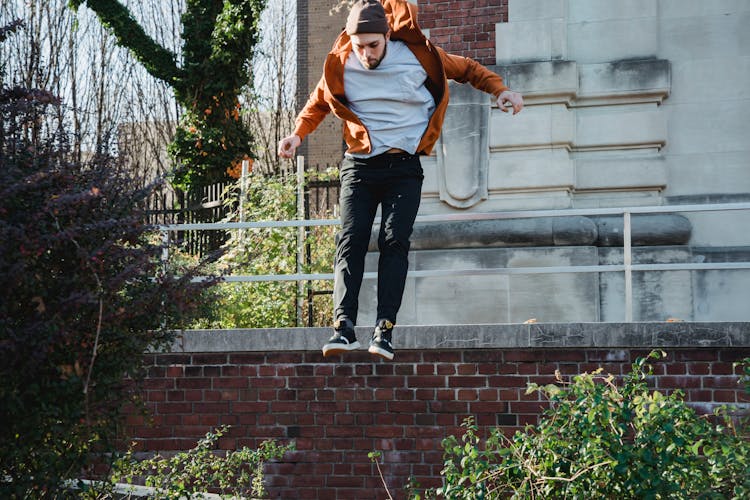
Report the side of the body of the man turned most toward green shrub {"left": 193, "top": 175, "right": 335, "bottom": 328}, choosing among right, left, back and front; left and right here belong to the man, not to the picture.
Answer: back

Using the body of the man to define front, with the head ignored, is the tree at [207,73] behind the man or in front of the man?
behind

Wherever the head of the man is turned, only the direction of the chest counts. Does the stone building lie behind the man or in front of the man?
behind

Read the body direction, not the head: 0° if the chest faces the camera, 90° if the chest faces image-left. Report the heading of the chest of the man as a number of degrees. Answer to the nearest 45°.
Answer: approximately 0°
